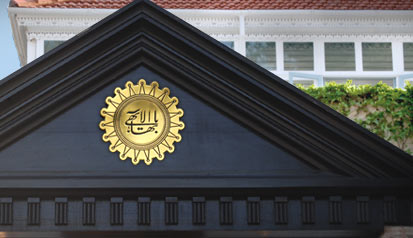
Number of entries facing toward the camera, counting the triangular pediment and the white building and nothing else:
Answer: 2

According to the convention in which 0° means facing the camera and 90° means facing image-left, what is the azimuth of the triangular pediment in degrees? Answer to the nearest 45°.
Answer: approximately 0°

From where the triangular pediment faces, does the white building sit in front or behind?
behind
